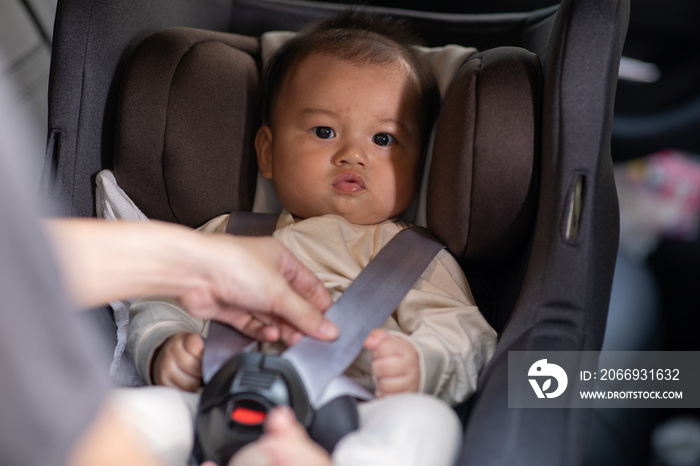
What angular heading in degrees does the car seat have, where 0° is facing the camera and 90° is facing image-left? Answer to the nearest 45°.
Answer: approximately 0°

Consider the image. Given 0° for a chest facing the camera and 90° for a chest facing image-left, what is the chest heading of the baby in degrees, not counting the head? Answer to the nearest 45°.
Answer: approximately 0°
